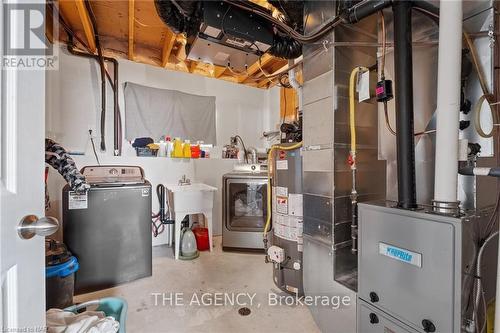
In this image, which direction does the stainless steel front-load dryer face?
toward the camera

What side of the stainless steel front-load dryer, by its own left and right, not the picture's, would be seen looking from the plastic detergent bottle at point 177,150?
right

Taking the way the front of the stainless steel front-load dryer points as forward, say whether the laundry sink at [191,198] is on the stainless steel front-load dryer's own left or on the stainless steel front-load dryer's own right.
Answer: on the stainless steel front-load dryer's own right

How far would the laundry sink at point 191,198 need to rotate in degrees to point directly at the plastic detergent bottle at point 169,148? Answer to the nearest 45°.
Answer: approximately 135° to its right

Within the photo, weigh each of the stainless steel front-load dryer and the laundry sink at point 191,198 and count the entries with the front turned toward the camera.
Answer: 2

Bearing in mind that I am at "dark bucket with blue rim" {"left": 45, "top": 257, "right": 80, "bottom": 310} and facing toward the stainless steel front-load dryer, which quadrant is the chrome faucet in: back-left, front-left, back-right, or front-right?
front-left

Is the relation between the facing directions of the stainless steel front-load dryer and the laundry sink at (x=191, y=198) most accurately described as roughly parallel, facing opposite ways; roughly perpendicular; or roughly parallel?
roughly parallel

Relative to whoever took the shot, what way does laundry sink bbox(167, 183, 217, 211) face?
facing the viewer

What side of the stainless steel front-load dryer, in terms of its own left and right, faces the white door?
front

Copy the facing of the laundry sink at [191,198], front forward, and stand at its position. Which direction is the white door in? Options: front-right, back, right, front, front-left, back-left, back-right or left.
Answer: front

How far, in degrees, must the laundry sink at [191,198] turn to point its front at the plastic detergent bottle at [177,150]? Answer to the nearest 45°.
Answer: approximately 180°

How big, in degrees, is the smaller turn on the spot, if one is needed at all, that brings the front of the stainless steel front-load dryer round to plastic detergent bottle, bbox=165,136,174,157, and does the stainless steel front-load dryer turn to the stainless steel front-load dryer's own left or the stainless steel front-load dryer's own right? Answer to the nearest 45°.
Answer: approximately 90° to the stainless steel front-load dryer's own right
